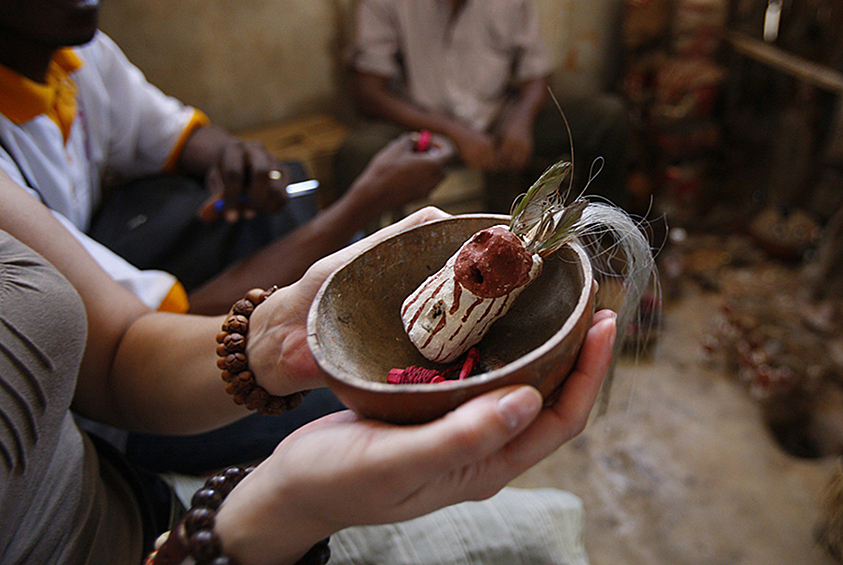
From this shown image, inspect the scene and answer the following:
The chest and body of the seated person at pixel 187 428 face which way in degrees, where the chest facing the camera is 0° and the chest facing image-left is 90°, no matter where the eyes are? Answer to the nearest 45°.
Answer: approximately 270°

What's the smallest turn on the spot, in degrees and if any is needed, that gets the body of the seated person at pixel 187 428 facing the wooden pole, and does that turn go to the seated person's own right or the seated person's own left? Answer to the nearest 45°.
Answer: approximately 45° to the seated person's own left

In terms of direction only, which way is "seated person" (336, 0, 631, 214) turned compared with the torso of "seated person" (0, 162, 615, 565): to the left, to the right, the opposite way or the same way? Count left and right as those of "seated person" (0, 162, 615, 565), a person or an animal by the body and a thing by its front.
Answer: to the right

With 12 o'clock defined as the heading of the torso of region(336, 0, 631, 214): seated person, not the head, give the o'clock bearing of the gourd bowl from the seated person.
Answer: The gourd bowl is roughly at 12 o'clock from the seated person.

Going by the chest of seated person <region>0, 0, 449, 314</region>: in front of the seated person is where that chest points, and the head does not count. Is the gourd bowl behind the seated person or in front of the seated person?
in front

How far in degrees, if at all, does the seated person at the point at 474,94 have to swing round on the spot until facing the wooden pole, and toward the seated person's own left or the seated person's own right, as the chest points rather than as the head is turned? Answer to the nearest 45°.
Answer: approximately 90° to the seated person's own left

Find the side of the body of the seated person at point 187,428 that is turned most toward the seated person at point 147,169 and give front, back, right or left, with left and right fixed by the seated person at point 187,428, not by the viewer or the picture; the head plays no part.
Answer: left

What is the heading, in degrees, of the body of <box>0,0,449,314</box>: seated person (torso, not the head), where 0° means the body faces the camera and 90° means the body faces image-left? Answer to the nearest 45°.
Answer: approximately 315°

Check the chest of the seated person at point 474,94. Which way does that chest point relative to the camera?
toward the camera

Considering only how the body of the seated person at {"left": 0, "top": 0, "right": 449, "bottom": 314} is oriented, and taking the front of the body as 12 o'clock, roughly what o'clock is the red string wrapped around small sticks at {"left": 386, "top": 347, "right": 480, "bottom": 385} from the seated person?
The red string wrapped around small sticks is roughly at 1 o'clock from the seated person.

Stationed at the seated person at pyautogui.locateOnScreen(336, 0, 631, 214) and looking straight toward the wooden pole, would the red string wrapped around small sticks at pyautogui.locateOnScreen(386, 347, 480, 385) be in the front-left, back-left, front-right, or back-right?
back-right
